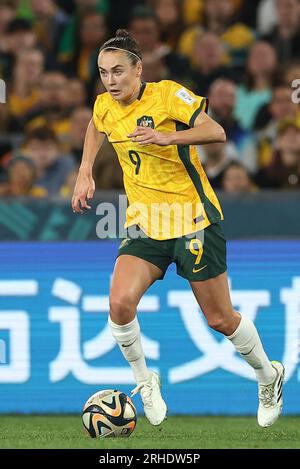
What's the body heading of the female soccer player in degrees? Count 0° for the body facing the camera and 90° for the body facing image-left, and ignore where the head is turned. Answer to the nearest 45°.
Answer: approximately 45°

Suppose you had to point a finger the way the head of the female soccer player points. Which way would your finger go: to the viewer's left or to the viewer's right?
to the viewer's left
